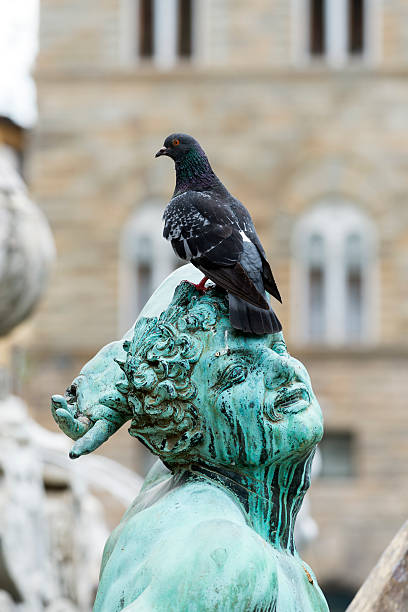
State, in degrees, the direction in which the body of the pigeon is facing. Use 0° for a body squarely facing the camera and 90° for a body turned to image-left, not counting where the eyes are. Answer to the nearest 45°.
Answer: approximately 135°
